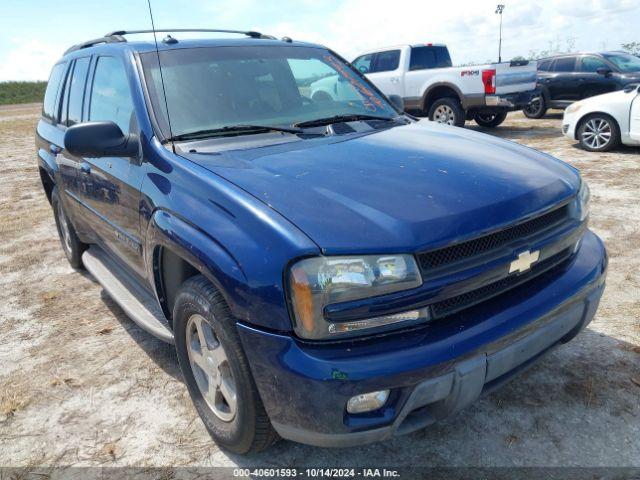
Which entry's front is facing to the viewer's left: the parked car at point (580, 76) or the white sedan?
the white sedan

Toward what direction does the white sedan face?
to the viewer's left

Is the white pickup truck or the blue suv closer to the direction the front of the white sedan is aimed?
the white pickup truck

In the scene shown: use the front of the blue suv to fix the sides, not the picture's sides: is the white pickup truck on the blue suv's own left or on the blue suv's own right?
on the blue suv's own left

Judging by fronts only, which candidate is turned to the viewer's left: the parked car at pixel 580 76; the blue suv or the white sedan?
the white sedan

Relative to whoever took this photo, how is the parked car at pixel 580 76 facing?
facing the viewer and to the right of the viewer

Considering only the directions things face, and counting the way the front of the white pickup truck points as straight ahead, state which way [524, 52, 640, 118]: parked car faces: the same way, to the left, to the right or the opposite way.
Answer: the opposite way

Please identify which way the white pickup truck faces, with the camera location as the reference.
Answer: facing away from the viewer and to the left of the viewer

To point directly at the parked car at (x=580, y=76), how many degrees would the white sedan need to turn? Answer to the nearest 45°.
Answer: approximately 90° to its right

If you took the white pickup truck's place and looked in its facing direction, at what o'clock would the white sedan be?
The white sedan is roughly at 6 o'clock from the white pickup truck.

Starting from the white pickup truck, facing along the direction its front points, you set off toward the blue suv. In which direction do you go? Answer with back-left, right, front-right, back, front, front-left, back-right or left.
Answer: back-left

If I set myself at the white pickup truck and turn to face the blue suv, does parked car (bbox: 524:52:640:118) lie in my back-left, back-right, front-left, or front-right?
back-left

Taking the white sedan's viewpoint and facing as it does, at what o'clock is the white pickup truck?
The white pickup truck is roughly at 1 o'clock from the white sedan.

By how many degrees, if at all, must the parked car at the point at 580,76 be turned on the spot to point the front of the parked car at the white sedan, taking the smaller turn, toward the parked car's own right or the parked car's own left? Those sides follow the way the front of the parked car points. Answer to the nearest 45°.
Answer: approximately 45° to the parked car's own right

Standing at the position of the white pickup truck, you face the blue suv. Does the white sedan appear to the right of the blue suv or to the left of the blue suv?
left

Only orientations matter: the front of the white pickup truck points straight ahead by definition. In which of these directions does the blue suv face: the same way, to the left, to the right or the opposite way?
the opposite way

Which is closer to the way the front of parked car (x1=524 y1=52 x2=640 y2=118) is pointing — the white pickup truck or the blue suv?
the blue suv
